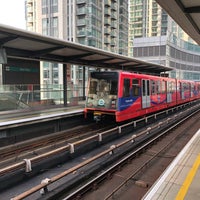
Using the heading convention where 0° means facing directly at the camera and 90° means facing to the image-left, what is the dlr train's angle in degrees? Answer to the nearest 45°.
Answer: approximately 45°

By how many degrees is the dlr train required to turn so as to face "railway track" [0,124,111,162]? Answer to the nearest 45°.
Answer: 0° — it already faces it
